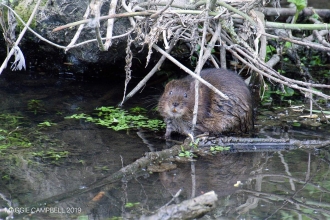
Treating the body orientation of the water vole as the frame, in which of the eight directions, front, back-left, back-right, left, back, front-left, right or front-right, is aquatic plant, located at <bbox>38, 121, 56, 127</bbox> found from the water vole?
front-right

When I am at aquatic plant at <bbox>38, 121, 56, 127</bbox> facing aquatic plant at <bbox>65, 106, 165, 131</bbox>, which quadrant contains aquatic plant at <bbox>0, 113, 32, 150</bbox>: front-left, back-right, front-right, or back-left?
back-right

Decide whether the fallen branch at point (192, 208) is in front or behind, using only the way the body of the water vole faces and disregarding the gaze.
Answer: in front

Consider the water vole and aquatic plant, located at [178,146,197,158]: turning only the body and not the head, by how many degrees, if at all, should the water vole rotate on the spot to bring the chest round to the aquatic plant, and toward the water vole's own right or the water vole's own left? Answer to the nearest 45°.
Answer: approximately 45° to the water vole's own left

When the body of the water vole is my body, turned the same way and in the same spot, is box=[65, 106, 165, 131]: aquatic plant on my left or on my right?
on my right

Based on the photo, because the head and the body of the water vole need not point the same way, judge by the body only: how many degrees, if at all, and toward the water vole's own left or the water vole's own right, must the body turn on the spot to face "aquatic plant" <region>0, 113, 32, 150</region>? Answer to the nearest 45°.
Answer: approximately 45° to the water vole's own right
